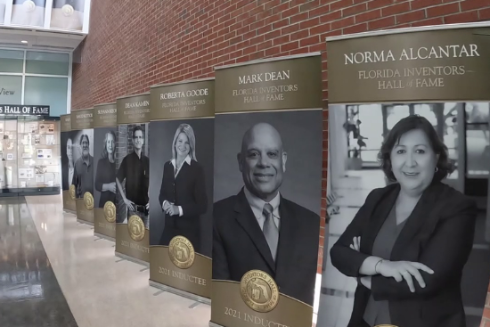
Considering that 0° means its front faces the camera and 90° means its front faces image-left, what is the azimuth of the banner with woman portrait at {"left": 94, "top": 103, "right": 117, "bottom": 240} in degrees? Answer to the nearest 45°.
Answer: approximately 45°

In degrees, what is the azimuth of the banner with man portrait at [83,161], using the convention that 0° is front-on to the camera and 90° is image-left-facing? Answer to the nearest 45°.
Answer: approximately 45°

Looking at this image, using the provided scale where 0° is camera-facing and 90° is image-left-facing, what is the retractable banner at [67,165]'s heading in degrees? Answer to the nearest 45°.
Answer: approximately 45°

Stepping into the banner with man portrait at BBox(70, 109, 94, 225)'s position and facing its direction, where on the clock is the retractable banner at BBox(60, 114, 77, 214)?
The retractable banner is roughly at 4 o'clock from the banner with man portrait.

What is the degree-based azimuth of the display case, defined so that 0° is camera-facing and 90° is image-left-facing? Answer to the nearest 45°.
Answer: approximately 0°

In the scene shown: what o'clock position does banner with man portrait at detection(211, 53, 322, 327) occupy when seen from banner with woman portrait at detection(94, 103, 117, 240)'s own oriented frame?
The banner with man portrait is roughly at 10 o'clock from the banner with woman portrait.

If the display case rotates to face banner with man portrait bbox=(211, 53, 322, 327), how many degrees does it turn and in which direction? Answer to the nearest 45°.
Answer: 0° — it already faces it
